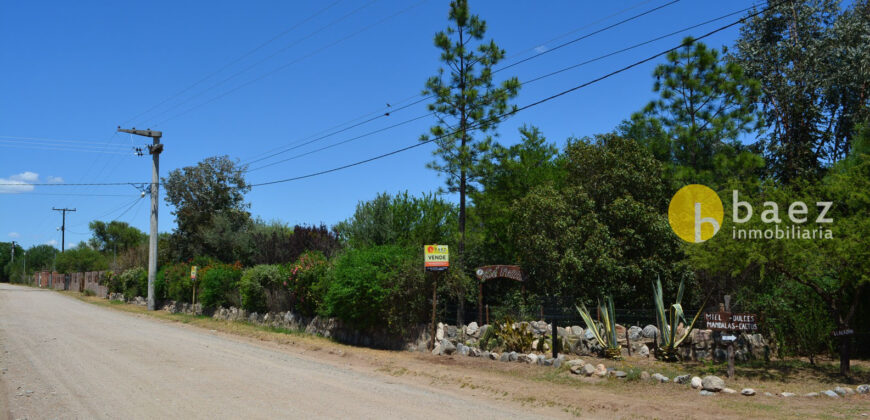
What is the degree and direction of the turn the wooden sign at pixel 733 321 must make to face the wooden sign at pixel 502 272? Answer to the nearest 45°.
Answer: approximately 135° to its right

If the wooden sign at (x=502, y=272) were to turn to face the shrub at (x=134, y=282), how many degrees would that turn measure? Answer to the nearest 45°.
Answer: approximately 135° to its right

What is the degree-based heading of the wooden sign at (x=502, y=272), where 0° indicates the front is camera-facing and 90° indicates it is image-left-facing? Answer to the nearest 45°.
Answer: approximately 0°

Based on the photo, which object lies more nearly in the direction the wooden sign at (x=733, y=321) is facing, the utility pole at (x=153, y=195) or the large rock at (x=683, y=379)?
the large rock

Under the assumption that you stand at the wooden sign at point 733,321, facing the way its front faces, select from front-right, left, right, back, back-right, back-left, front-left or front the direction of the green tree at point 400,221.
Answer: back-right

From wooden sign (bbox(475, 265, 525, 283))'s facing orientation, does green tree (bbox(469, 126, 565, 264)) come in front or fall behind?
behind

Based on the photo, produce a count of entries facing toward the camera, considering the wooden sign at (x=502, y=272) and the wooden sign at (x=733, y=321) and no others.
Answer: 2

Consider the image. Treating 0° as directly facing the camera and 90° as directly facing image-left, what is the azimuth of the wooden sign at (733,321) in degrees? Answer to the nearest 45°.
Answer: approximately 0°
